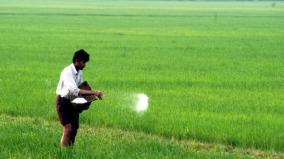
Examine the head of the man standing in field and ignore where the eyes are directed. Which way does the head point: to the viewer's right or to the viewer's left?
to the viewer's right

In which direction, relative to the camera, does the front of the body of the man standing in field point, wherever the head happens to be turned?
to the viewer's right
